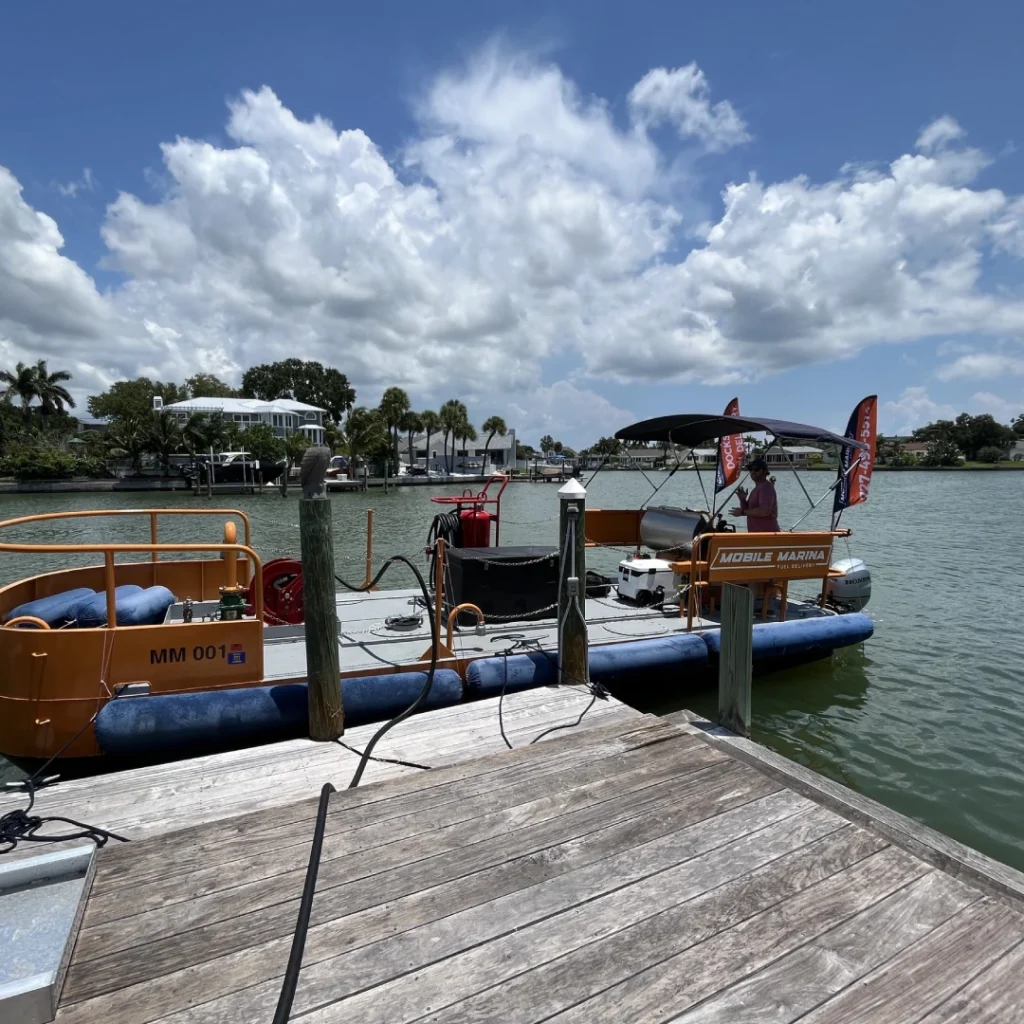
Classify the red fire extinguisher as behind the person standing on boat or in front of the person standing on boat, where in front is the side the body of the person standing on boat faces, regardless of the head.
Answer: in front

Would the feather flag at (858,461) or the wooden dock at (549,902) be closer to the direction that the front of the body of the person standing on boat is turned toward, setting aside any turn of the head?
the wooden dock

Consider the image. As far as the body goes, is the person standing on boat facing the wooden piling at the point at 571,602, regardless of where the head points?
no

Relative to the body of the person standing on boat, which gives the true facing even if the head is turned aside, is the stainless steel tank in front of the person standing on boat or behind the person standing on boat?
in front

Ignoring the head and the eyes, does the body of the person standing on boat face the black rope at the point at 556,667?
no

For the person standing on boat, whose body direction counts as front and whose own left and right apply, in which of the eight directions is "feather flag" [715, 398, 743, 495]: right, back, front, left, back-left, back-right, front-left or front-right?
right

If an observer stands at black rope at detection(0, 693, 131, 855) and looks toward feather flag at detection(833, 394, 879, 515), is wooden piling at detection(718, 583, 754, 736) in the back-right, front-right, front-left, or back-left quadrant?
front-right
